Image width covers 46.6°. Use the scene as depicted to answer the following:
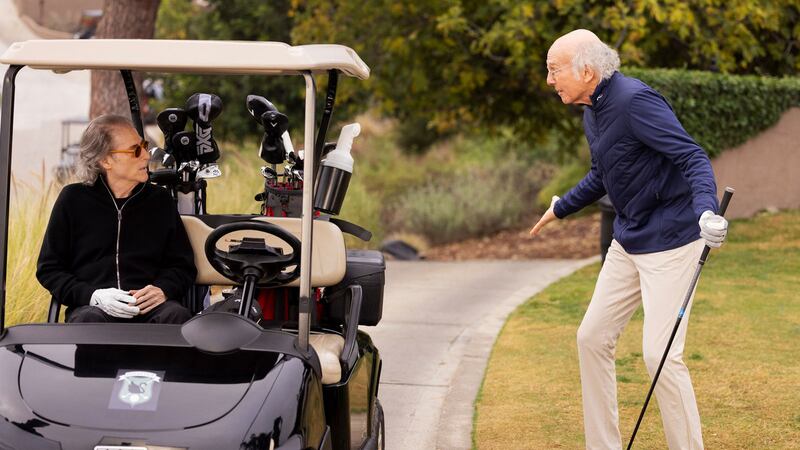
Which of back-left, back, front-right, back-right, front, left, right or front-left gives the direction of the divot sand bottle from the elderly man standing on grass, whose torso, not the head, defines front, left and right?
front-right

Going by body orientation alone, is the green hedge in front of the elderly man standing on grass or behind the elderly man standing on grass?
behind

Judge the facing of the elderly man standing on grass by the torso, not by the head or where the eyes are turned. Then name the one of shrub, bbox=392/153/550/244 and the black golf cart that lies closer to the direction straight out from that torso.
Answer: the black golf cart

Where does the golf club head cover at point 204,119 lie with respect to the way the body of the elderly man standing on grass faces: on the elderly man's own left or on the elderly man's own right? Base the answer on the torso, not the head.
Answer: on the elderly man's own right

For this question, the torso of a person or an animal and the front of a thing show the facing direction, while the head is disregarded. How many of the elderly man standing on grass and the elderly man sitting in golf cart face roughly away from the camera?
0

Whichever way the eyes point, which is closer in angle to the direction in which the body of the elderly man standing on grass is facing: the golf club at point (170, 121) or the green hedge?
the golf club

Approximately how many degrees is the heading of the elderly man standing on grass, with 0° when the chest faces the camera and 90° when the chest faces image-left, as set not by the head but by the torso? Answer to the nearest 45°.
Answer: approximately 45°

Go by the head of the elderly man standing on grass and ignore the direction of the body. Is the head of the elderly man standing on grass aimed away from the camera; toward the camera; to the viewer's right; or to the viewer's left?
to the viewer's left

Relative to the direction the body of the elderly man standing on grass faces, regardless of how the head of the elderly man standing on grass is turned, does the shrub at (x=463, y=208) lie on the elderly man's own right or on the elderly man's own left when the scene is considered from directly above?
on the elderly man's own right

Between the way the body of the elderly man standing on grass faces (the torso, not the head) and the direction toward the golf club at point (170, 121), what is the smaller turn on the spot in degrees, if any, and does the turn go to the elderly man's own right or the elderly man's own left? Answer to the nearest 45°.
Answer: approximately 45° to the elderly man's own right

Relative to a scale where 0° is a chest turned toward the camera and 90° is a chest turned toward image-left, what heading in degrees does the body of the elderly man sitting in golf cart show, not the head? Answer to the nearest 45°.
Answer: approximately 0°

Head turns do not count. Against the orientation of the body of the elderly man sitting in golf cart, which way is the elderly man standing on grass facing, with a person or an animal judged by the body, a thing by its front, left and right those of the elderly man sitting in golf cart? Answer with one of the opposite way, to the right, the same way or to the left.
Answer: to the right

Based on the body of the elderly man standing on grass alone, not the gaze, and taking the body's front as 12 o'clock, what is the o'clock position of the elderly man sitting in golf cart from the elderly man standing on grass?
The elderly man sitting in golf cart is roughly at 1 o'clock from the elderly man standing on grass.

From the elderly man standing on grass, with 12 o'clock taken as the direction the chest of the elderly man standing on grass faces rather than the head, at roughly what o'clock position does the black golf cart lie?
The black golf cart is roughly at 12 o'clock from the elderly man standing on grass.
